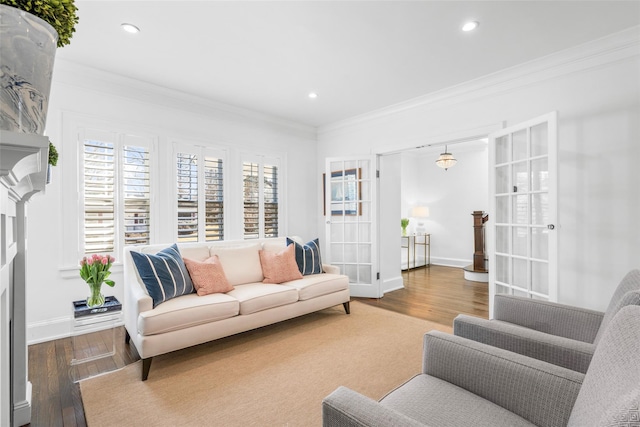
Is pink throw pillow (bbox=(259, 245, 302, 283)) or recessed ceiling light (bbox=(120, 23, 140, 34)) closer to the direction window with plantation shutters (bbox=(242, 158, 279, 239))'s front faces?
the pink throw pillow

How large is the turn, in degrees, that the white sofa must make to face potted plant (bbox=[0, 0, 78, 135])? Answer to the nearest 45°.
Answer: approximately 45° to its right

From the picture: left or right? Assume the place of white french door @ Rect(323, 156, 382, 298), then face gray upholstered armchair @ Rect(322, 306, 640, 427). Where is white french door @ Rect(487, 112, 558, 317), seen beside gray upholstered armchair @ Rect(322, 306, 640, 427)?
left

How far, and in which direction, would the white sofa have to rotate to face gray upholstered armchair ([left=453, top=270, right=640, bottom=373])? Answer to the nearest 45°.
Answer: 0° — it already faces it

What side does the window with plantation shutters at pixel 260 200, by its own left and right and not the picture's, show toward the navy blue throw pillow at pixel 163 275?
right

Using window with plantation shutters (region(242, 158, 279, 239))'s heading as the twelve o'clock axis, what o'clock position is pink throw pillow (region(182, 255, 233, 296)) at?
The pink throw pillow is roughly at 2 o'clock from the window with plantation shutters.

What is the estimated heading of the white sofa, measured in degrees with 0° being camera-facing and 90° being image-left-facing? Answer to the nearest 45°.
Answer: approximately 315°

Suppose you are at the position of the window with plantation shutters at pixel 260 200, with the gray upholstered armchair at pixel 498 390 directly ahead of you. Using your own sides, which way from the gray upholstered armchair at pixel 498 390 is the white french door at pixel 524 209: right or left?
left

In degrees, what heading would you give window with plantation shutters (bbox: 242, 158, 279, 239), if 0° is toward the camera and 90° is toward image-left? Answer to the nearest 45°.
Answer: approximately 315°
